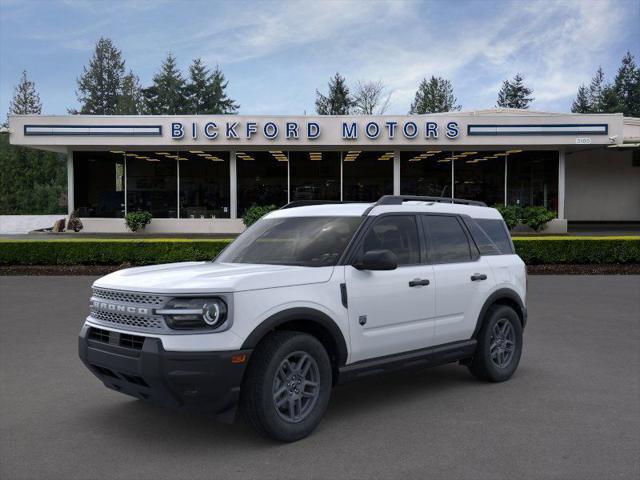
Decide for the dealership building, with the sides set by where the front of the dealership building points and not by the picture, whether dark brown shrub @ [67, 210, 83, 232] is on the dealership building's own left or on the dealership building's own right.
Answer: on the dealership building's own right

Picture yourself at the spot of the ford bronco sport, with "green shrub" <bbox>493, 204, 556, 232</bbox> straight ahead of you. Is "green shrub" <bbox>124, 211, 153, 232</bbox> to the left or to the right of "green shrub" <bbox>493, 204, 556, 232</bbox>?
left

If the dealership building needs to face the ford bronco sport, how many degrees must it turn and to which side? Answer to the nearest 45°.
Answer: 0° — it already faces it

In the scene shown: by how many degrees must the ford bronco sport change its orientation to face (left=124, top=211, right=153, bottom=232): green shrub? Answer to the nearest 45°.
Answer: approximately 135° to its right

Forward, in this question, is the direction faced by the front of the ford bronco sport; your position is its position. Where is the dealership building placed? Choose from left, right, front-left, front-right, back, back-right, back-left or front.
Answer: back-right

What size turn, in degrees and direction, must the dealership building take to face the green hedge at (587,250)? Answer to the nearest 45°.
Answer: approximately 45° to its left

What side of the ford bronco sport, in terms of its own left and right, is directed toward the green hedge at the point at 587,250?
back

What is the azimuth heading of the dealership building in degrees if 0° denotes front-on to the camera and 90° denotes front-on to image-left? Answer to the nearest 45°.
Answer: approximately 0°
